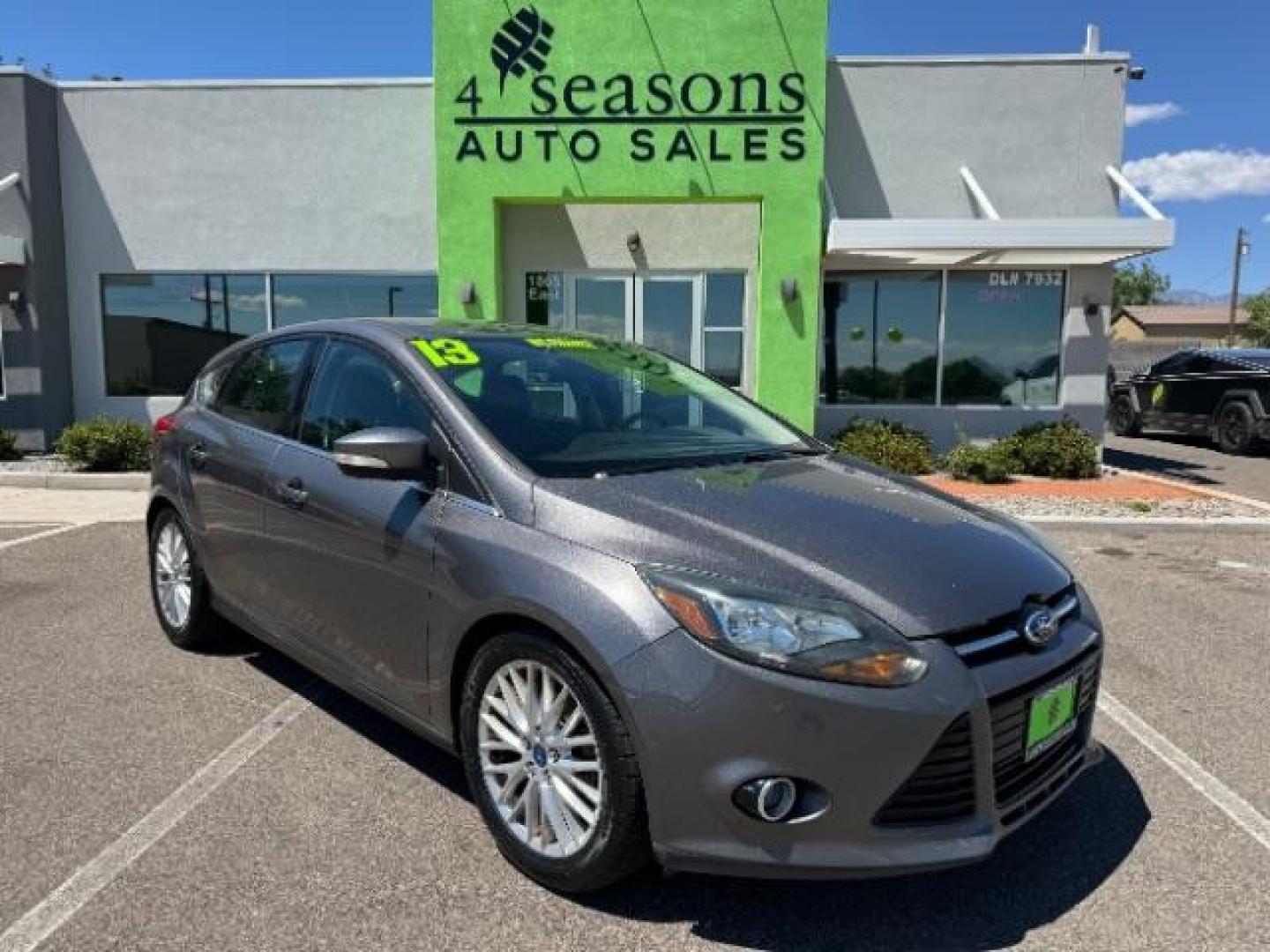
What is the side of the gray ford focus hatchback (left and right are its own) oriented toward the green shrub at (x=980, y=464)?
left

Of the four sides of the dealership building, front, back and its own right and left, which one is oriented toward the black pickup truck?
left

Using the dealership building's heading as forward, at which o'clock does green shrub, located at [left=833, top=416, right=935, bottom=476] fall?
The green shrub is roughly at 10 o'clock from the dealership building.

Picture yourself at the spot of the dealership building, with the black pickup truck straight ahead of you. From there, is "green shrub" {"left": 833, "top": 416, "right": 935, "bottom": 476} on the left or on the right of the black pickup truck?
right

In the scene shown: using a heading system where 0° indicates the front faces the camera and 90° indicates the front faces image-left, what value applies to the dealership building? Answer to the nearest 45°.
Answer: approximately 0°

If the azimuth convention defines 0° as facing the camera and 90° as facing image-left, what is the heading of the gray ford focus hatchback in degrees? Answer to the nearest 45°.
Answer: approximately 315°

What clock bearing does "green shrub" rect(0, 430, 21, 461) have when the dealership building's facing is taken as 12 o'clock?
The green shrub is roughly at 3 o'clock from the dealership building.

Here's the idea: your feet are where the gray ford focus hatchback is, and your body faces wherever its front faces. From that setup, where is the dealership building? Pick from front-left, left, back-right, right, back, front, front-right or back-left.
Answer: back-left

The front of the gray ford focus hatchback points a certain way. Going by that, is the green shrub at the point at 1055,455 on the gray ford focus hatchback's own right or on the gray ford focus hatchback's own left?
on the gray ford focus hatchback's own left
